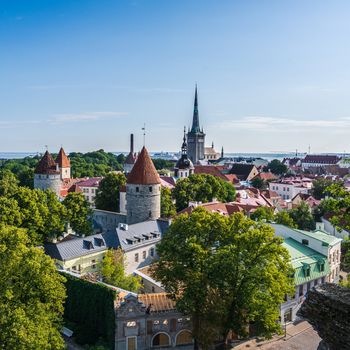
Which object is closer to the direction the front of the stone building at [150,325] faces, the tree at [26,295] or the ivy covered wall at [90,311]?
the tree

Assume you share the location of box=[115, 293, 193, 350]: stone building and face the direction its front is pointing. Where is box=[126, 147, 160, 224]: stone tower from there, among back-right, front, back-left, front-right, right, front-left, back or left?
back

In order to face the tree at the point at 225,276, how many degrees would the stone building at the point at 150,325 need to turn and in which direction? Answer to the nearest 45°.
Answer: approximately 45° to its left

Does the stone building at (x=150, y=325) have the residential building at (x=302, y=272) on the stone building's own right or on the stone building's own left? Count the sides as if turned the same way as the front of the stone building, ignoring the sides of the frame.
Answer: on the stone building's own left

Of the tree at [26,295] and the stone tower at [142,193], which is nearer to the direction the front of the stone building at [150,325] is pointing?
the tree

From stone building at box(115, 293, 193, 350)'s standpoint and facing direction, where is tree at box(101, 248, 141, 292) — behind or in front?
behind

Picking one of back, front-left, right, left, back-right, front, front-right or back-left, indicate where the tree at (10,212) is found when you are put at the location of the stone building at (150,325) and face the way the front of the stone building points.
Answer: back-right

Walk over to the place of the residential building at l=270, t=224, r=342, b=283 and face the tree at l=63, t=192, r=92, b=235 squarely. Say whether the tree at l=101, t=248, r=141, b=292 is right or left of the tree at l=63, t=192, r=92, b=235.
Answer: left

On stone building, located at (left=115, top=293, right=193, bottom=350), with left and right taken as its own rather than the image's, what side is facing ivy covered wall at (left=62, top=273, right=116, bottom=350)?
right

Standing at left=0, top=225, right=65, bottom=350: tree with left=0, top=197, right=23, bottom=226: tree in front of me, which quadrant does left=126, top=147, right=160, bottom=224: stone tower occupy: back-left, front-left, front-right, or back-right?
front-right

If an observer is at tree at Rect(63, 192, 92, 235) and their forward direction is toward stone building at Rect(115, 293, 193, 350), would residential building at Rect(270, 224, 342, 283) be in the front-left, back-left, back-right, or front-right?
front-left

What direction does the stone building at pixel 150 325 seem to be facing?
toward the camera

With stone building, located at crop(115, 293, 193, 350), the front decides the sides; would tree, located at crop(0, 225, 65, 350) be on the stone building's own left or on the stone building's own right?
on the stone building's own right
